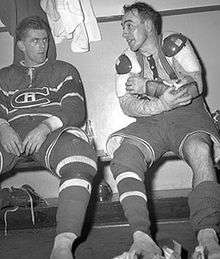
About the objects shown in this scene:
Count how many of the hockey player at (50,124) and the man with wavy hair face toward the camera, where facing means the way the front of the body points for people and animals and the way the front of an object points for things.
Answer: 2

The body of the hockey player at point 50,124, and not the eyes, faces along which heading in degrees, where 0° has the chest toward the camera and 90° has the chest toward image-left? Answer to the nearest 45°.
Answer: approximately 0°

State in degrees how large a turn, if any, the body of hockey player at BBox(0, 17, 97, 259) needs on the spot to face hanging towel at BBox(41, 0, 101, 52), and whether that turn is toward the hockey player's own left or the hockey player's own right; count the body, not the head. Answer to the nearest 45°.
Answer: approximately 180°
